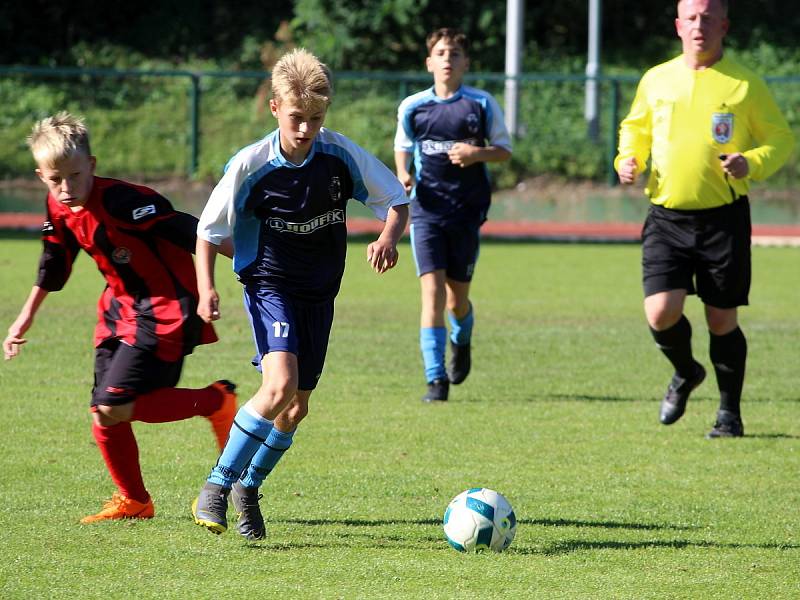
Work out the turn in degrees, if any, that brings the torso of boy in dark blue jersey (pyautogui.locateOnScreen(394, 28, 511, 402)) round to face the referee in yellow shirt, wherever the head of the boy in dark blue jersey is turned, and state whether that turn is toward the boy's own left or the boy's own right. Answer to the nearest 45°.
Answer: approximately 45° to the boy's own left

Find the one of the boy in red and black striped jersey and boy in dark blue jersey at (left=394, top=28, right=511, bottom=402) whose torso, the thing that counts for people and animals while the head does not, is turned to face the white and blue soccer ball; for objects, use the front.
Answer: the boy in dark blue jersey

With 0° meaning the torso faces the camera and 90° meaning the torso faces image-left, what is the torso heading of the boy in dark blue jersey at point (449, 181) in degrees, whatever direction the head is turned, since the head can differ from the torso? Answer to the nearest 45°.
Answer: approximately 0°

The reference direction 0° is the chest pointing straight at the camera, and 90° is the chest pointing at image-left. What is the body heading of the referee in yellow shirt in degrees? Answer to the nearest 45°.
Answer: approximately 0°

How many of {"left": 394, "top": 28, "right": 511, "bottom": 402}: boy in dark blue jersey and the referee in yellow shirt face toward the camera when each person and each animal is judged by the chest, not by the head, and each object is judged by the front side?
2

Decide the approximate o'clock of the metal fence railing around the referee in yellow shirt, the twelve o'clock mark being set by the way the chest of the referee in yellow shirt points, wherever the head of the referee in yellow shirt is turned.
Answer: The metal fence railing is roughly at 5 o'clock from the referee in yellow shirt.

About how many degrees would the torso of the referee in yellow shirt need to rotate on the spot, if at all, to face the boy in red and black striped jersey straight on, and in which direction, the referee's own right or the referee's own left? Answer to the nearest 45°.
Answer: approximately 45° to the referee's own right
